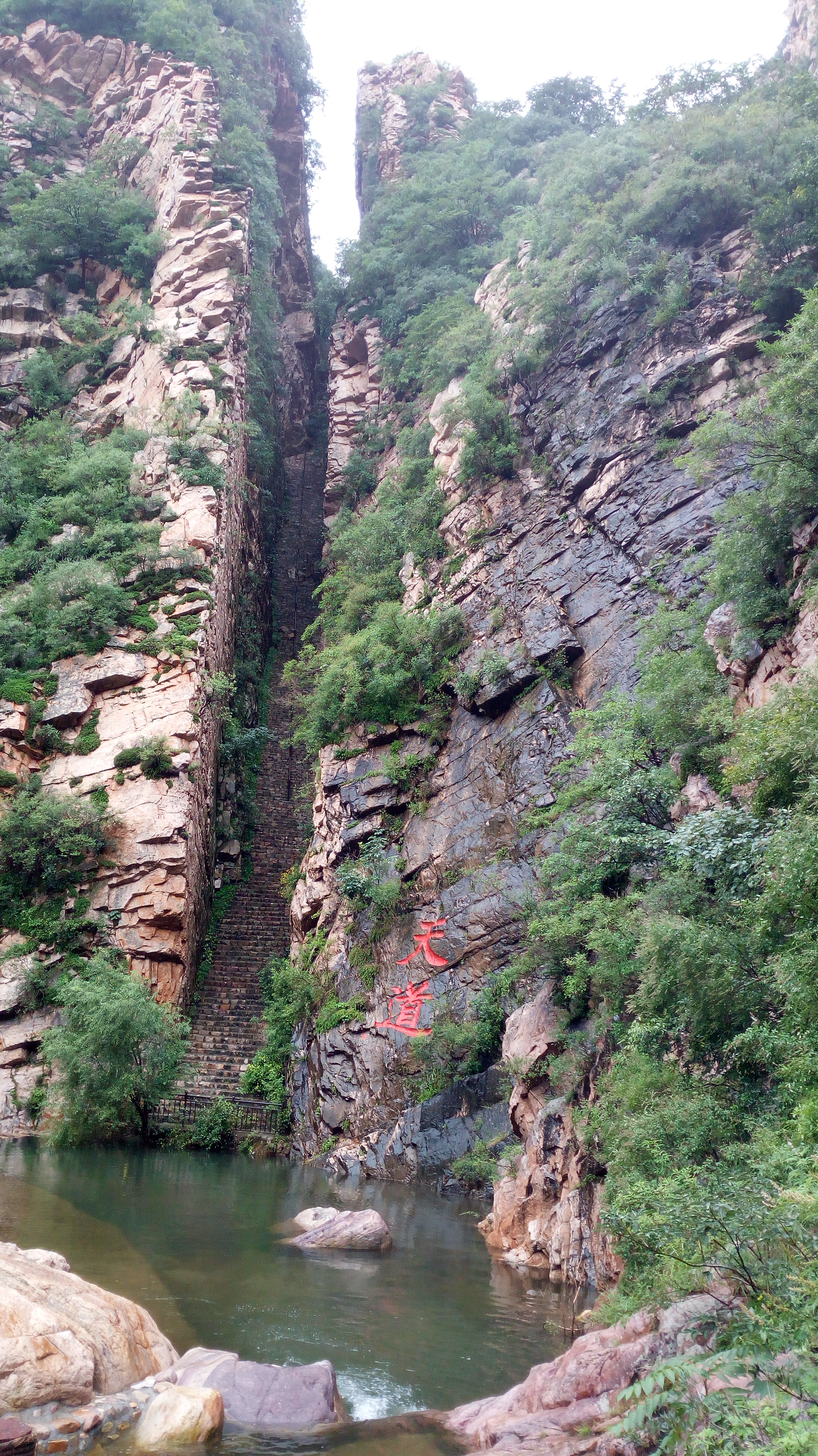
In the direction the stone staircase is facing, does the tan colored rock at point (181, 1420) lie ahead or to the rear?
ahead

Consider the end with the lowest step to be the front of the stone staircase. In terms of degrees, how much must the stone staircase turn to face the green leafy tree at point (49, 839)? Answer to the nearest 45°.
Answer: approximately 45° to its right

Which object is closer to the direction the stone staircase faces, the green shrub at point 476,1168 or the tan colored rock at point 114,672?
the green shrub

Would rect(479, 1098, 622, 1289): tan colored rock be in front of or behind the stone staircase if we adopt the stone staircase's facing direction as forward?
in front

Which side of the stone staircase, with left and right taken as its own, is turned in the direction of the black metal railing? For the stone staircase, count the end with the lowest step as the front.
front

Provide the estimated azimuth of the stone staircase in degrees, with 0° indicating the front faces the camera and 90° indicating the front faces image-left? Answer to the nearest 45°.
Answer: approximately 0°

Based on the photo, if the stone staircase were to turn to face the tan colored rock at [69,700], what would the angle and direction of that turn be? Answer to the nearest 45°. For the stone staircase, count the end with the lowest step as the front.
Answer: approximately 45° to its right

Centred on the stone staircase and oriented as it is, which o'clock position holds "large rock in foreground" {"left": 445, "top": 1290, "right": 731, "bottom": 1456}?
The large rock in foreground is roughly at 12 o'clock from the stone staircase.
